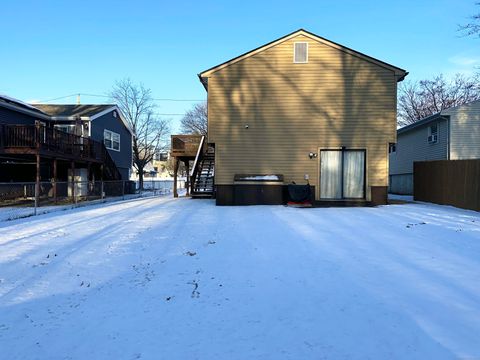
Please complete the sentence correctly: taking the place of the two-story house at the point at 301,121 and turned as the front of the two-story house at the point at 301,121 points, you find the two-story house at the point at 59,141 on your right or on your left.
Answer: on your left

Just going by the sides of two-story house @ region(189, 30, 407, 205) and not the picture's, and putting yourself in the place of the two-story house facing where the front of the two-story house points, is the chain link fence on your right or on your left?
on your left

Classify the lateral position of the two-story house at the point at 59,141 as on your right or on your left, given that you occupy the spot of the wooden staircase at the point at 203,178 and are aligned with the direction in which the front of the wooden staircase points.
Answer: on your right

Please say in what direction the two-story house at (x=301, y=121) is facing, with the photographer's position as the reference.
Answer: facing away from the viewer

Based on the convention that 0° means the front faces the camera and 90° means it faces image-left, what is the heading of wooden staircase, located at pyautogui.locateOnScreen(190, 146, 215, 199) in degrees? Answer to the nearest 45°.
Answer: approximately 0°

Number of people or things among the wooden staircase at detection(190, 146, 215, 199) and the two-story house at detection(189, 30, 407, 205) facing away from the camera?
1

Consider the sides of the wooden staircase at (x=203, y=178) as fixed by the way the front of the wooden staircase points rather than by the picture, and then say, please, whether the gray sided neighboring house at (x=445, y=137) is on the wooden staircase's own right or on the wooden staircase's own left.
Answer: on the wooden staircase's own left

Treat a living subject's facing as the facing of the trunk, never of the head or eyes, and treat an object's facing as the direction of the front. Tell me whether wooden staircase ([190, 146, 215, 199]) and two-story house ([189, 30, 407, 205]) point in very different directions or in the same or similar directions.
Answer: very different directions

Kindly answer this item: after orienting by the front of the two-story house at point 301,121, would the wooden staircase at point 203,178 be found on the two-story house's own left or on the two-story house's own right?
on the two-story house's own left
